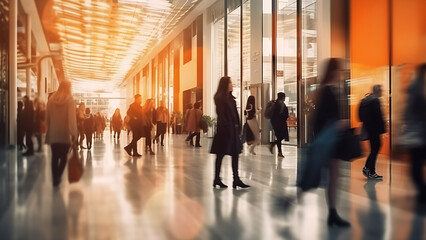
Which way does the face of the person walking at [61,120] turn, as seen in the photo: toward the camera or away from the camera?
away from the camera

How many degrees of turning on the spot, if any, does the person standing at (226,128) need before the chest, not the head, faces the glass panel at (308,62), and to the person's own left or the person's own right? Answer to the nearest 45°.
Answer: approximately 90° to the person's own left

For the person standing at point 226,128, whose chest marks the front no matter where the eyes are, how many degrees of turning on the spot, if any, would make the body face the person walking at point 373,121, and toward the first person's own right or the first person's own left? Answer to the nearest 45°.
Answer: approximately 45° to the first person's own left
